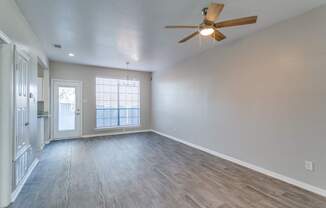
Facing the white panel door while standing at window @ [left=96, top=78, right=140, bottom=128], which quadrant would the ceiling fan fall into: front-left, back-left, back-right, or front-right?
front-left

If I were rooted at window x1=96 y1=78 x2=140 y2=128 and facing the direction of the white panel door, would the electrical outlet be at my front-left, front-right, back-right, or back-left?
front-left

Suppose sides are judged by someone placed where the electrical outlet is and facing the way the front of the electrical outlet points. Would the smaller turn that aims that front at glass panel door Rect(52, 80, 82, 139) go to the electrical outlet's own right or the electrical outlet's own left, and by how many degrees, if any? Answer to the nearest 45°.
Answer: approximately 90° to the electrical outlet's own right

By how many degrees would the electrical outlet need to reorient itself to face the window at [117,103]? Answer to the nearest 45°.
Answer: approximately 90° to its right

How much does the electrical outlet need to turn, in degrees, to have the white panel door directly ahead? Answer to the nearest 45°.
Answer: approximately 45° to its right

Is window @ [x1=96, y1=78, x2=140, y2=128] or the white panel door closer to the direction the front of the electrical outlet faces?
the white panel door

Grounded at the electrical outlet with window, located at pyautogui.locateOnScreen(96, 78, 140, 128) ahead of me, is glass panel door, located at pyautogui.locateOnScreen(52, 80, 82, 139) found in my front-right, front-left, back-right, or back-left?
front-left

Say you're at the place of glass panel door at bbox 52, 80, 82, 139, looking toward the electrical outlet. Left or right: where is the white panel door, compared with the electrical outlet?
right
